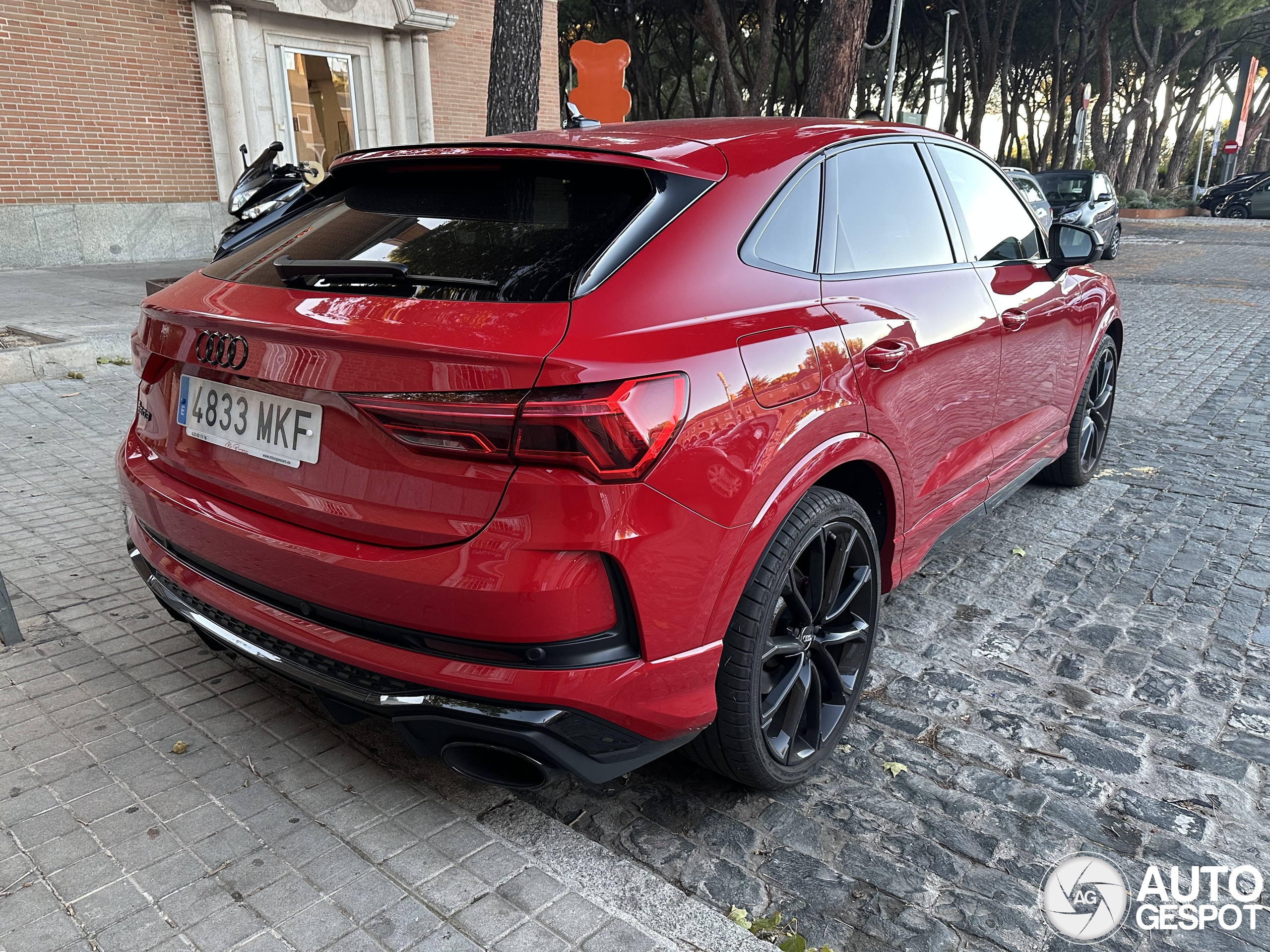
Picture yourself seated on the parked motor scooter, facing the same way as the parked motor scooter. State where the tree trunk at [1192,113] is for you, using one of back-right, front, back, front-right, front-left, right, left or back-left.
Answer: back

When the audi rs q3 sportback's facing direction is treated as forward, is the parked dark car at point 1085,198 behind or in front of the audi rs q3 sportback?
in front

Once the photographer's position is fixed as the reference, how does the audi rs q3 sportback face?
facing away from the viewer and to the right of the viewer

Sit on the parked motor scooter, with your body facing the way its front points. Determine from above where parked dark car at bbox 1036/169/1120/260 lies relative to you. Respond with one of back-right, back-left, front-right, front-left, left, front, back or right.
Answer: back

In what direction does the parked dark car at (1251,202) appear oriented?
to the viewer's left

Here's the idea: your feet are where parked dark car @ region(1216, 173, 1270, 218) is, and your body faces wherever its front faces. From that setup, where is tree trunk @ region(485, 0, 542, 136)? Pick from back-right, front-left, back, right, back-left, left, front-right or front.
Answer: left

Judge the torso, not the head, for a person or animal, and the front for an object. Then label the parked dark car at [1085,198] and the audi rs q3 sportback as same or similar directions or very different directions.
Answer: very different directions

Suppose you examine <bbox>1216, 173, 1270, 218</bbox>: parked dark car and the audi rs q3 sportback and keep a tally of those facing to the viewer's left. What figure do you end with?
1

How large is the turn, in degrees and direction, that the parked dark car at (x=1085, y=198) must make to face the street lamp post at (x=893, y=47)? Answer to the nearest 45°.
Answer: approximately 90° to its right

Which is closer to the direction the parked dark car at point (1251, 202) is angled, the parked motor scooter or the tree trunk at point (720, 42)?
the tree trunk

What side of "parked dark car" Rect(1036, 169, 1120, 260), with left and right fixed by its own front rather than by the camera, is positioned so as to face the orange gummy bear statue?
front
